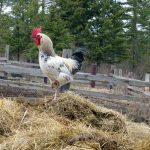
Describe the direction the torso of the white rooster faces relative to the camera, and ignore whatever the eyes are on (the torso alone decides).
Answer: to the viewer's left
